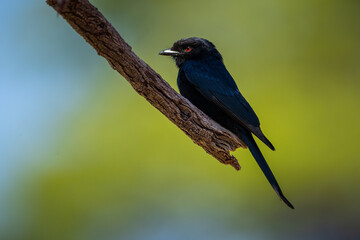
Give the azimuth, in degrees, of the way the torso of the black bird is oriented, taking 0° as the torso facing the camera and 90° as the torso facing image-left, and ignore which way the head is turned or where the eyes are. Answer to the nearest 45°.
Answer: approximately 90°
